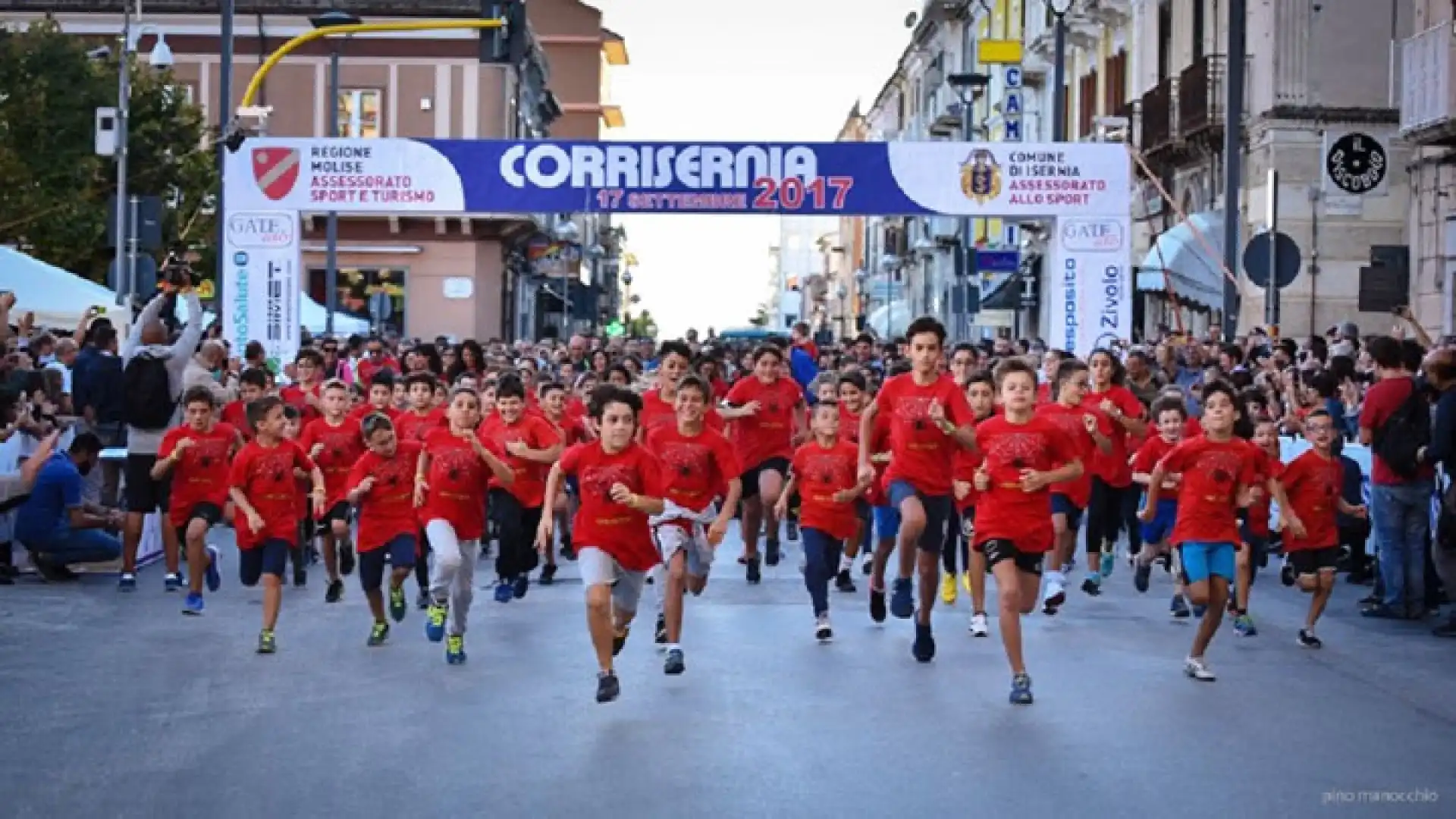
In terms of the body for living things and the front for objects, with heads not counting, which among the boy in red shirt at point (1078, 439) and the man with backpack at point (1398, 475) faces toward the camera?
the boy in red shirt

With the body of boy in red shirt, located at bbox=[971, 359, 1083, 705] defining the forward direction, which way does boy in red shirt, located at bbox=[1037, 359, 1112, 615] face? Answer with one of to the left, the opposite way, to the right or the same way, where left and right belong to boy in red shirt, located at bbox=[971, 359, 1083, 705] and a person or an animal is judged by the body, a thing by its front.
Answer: the same way

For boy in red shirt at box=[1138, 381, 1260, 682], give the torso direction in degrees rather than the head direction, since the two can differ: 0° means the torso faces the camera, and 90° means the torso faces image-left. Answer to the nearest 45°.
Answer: approximately 0°

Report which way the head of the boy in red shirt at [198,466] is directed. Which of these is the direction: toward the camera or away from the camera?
toward the camera

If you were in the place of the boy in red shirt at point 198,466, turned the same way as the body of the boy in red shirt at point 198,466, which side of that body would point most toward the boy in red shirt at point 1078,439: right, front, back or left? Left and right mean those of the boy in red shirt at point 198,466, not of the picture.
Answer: left

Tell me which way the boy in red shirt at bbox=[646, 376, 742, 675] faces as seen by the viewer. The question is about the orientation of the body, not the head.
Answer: toward the camera

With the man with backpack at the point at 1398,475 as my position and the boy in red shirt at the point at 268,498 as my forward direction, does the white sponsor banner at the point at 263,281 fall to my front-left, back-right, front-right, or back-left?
front-right

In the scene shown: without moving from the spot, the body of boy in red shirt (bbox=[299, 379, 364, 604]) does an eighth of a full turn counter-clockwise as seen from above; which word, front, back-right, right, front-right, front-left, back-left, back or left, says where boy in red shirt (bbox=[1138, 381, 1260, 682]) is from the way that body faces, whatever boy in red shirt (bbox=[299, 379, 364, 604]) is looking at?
front

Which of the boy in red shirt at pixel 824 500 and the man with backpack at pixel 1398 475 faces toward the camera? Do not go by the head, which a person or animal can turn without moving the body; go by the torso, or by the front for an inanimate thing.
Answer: the boy in red shirt

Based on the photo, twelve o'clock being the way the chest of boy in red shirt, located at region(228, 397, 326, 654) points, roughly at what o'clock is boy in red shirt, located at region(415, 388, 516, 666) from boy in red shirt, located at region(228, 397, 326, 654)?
boy in red shirt, located at region(415, 388, 516, 666) is roughly at 10 o'clock from boy in red shirt, located at region(228, 397, 326, 654).

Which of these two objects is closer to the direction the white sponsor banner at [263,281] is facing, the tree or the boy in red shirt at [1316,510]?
the boy in red shirt

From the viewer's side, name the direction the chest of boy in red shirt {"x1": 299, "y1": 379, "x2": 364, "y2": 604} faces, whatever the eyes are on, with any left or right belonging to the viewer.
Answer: facing the viewer

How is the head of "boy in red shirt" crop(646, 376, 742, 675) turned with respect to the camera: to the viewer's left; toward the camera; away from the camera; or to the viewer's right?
toward the camera

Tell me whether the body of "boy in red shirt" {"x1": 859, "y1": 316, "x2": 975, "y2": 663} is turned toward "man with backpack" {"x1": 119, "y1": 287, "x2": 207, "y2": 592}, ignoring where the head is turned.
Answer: no

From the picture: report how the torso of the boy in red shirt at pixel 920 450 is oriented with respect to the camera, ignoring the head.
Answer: toward the camera

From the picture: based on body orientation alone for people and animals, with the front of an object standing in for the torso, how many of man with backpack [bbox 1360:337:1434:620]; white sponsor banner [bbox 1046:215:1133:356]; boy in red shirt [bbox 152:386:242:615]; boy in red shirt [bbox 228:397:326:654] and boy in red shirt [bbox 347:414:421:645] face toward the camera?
4

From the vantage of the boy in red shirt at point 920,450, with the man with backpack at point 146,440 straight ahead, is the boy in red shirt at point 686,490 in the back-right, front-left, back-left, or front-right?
front-left

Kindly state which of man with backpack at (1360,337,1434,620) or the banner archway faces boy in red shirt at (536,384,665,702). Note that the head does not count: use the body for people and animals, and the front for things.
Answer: the banner archway

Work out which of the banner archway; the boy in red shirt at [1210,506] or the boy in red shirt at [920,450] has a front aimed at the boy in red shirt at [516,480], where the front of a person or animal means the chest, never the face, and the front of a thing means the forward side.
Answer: the banner archway

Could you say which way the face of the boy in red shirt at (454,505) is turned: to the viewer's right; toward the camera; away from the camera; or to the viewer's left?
toward the camera
